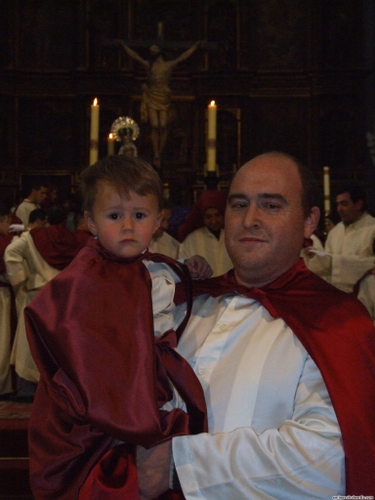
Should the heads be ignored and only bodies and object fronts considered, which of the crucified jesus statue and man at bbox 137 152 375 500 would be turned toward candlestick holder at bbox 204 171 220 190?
the crucified jesus statue

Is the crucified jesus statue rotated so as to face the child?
yes

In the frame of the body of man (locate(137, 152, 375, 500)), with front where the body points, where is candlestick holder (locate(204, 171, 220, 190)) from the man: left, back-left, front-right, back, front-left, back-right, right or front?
back-right

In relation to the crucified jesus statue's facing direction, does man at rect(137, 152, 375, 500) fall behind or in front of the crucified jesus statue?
in front

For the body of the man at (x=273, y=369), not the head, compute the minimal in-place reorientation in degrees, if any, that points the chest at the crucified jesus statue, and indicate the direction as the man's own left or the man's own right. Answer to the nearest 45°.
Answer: approximately 135° to the man's own right

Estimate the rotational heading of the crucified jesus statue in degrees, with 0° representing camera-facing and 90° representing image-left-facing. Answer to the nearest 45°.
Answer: approximately 0°

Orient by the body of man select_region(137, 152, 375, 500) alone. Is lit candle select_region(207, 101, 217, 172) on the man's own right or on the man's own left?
on the man's own right

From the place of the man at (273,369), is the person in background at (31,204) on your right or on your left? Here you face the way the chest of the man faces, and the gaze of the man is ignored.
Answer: on your right

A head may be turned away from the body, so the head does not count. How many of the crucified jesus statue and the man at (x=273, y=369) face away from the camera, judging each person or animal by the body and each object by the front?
0

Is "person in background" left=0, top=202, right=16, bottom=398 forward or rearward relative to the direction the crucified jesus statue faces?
forward
